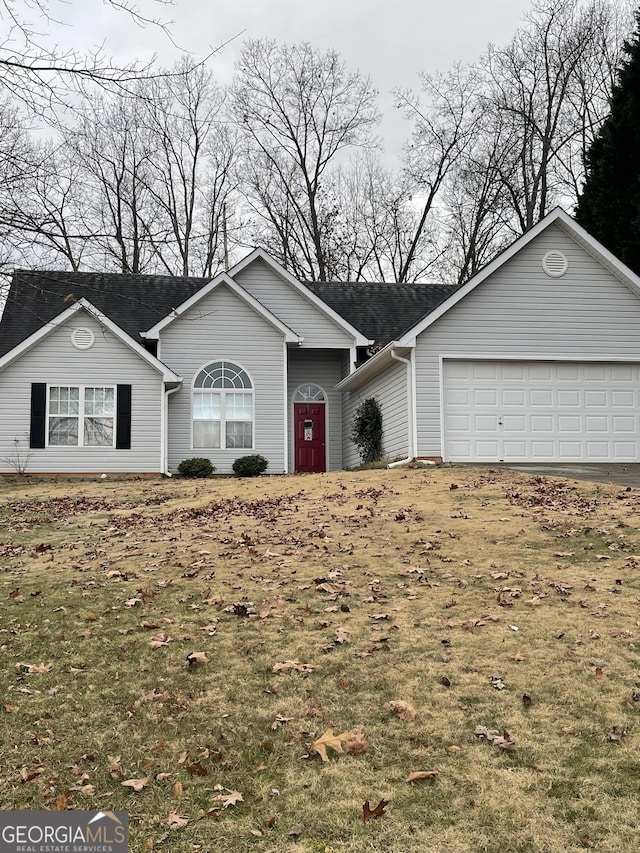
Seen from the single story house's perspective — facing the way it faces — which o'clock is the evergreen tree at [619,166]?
The evergreen tree is roughly at 8 o'clock from the single story house.

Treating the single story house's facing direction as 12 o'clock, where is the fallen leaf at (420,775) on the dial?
The fallen leaf is roughly at 12 o'clock from the single story house.

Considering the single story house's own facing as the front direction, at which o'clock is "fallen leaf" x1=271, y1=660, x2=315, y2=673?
The fallen leaf is roughly at 12 o'clock from the single story house.

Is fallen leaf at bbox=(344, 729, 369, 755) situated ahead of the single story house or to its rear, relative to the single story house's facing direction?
ahead

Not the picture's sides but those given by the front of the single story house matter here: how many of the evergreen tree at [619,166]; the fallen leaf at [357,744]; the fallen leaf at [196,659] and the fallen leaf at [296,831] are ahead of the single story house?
3

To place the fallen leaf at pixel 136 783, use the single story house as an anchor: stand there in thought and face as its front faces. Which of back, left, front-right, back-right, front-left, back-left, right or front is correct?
front

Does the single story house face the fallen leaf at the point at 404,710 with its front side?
yes

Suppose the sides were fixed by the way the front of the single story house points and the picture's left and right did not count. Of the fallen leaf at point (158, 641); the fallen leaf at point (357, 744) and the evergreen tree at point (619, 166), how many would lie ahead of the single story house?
2

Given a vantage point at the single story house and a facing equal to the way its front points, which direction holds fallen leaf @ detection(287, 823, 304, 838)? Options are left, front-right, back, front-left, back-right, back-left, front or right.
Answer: front

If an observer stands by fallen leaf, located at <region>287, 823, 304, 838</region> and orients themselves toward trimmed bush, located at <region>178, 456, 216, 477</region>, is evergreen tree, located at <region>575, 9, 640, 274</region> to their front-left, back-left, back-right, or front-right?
front-right

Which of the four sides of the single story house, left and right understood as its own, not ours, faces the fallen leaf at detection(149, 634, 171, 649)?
front

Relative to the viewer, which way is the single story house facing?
toward the camera

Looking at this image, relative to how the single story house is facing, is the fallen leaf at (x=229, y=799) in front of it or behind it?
in front

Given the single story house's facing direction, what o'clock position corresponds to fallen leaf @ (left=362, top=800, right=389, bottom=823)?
The fallen leaf is roughly at 12 o'clock from the single story house.

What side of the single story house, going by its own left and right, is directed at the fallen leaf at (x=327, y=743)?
front
